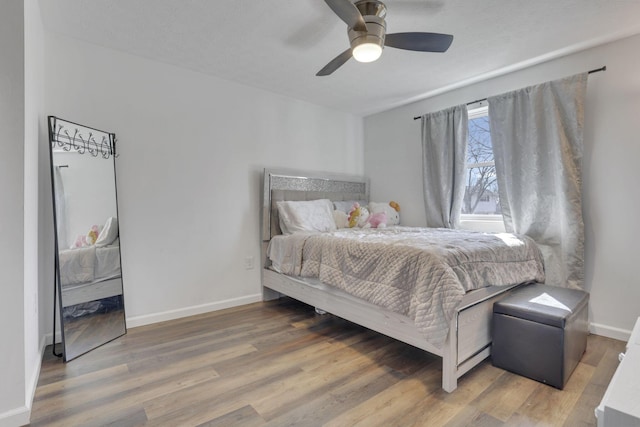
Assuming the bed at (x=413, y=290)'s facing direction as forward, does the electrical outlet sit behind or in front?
behind

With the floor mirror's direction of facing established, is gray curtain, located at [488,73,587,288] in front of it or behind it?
in front

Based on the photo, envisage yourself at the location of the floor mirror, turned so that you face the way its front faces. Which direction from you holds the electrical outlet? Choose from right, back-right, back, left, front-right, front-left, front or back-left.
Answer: front-left

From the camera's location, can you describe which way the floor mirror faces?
facing the viewer and to the right of the viewer

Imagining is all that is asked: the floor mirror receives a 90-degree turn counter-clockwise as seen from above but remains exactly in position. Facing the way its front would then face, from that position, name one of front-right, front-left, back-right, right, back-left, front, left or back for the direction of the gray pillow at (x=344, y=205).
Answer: front-right

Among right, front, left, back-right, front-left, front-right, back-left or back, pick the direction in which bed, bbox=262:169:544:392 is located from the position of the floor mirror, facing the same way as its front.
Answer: front

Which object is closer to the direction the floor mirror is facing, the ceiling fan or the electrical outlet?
the ceiling fan

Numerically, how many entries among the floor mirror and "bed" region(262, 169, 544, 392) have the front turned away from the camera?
0

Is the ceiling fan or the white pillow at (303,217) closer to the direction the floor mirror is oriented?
the ceiling fan

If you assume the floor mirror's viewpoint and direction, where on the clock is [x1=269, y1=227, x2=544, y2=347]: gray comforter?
The gray comforter is roughly at 12 o'clock from the floor mirror.
